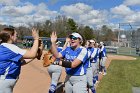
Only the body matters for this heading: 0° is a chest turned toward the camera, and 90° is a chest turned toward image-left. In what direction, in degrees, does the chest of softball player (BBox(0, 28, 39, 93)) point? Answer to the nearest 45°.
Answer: approximately 225°

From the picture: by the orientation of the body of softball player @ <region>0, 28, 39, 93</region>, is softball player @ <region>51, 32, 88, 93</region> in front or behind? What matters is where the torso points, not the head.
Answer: in front

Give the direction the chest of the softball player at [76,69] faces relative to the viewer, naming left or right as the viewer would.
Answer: facing the viewer and to the left of the viewer

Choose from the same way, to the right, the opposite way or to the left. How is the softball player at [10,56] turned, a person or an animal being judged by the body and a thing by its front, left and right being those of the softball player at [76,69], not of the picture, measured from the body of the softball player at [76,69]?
the opposite way

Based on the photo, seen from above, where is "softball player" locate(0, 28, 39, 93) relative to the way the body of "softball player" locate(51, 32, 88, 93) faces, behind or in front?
in front
